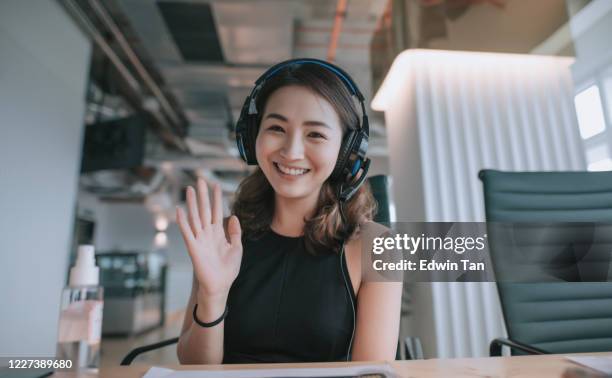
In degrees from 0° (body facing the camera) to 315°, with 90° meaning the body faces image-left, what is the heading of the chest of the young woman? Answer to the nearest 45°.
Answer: approximately 0°

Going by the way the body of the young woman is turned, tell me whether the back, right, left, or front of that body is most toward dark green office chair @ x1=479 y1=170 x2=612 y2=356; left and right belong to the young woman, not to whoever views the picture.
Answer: left
